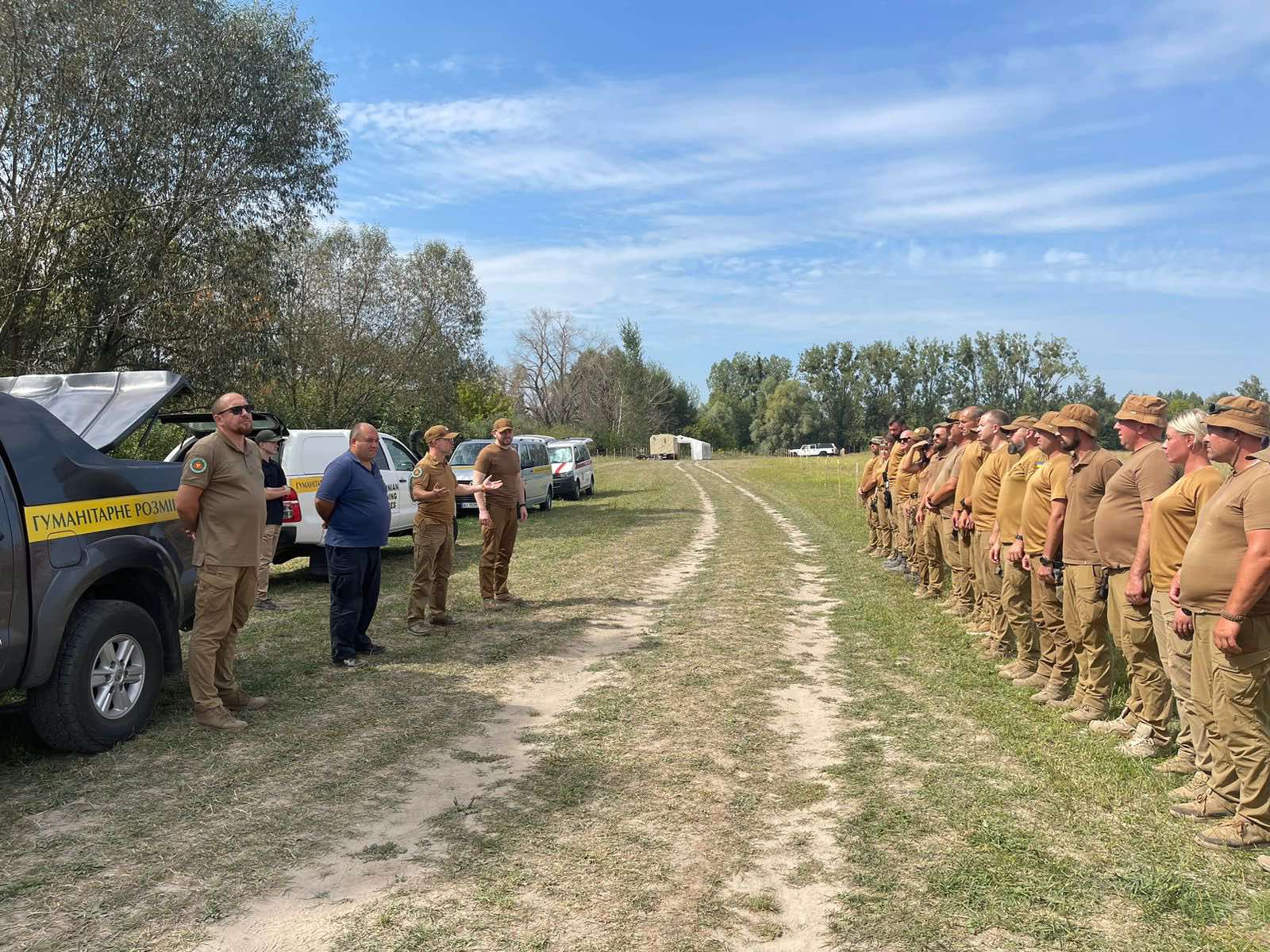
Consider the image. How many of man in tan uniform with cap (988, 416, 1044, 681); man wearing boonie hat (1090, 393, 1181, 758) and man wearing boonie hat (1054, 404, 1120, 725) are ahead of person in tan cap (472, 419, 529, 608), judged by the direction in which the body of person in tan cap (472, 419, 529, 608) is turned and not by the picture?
3

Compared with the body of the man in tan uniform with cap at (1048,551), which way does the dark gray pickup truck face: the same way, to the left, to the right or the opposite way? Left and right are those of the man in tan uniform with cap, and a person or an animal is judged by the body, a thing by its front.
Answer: to the left

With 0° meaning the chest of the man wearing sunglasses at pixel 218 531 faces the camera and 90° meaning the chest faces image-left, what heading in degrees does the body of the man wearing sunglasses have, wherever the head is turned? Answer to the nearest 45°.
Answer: approximately 315°

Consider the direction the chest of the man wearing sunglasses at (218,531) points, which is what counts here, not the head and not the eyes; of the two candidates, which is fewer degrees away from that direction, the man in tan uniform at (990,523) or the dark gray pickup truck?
the man in tan uniform

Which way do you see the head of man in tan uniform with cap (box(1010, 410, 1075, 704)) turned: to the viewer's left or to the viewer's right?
to the viewer's left

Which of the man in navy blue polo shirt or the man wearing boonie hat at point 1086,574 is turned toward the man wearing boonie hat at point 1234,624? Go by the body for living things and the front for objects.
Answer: the man in navy blue polo shirt

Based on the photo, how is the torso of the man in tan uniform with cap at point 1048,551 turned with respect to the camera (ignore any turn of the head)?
to the viewer's left

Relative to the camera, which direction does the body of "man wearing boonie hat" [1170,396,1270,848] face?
to the viewer's left

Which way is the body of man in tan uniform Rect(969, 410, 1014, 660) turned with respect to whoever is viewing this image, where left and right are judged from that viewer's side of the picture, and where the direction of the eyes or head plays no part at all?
facing to the left of the viewer

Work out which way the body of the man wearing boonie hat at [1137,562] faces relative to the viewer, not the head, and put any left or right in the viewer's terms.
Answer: facing to the left of the viewer

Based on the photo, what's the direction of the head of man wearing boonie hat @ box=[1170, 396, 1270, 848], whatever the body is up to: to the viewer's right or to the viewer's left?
to the viewer's left
